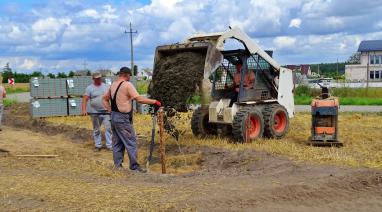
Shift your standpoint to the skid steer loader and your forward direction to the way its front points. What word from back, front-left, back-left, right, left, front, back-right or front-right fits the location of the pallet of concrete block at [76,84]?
right

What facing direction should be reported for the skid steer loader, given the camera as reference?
facing the viewer and to the left of the viewer

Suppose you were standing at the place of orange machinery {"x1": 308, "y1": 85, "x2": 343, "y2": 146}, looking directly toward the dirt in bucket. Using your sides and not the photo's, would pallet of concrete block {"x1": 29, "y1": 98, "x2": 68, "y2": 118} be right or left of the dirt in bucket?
right

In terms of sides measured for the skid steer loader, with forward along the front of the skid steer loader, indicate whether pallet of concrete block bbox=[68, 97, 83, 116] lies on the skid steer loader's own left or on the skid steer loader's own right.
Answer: on the skid steer loader's own right
